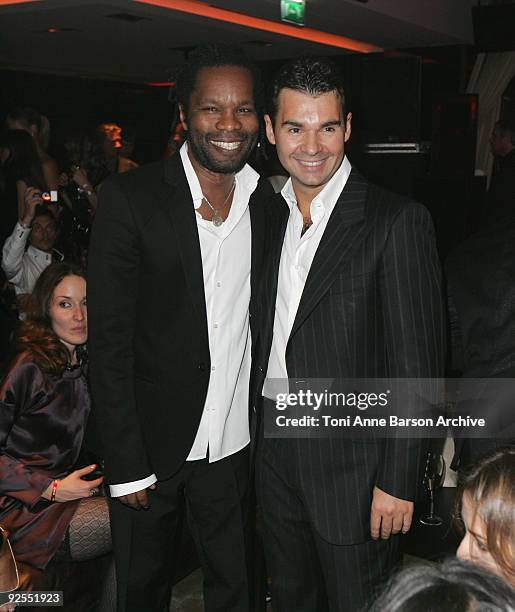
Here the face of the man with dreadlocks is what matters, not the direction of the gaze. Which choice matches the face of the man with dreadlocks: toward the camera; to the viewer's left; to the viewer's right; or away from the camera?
toward the camera

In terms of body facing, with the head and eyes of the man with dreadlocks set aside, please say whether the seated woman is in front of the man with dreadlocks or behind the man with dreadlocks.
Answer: behind

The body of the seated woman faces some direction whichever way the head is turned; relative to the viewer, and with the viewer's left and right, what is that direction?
facing the viewer and to the right of the viewer

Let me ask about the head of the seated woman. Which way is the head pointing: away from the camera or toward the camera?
toward the camera

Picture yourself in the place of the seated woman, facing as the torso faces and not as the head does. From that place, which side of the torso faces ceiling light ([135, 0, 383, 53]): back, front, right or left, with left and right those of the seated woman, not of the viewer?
left

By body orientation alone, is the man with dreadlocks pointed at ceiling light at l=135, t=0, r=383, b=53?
no

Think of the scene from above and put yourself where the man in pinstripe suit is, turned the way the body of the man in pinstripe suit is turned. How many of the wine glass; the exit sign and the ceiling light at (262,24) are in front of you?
0

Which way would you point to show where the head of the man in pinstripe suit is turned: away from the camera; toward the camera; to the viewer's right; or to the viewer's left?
toward the camera

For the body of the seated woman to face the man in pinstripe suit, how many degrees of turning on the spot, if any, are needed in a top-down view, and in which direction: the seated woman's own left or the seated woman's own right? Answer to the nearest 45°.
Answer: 0° — they already face them

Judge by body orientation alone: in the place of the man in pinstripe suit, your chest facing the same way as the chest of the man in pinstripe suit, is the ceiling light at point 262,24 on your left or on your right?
on your right

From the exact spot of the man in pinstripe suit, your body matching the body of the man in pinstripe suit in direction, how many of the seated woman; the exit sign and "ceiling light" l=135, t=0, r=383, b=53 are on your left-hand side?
0
